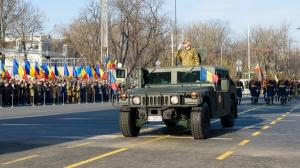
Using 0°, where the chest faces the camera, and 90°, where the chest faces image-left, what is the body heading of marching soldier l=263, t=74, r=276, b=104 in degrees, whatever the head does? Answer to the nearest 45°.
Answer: approximately 45°

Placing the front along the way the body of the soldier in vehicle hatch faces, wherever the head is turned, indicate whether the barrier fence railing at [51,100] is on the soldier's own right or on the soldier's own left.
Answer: on the soldier's own right

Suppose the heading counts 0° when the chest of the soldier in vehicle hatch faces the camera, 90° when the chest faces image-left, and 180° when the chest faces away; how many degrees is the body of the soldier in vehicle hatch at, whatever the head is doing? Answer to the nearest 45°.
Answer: approximately 45°

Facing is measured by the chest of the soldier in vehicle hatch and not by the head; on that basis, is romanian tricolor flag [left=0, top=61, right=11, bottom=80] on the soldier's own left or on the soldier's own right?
on the soldier's own right

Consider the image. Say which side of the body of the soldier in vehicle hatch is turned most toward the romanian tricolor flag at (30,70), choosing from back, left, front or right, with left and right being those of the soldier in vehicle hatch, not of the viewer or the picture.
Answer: right

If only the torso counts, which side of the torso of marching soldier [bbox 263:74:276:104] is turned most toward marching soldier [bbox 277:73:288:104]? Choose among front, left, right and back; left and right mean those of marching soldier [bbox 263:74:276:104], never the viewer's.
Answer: left
